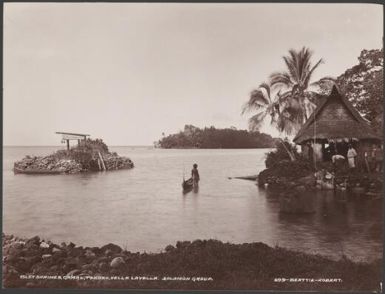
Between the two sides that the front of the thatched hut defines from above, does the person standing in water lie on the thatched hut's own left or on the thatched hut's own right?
on the thatched hut's own right

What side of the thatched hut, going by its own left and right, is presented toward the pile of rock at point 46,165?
right

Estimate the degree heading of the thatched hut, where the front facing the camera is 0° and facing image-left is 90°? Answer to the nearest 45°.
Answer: approximately 0°

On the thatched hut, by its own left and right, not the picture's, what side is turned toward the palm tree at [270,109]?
right

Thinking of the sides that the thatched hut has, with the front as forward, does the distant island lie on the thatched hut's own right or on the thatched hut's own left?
on the thatched hut's own right
